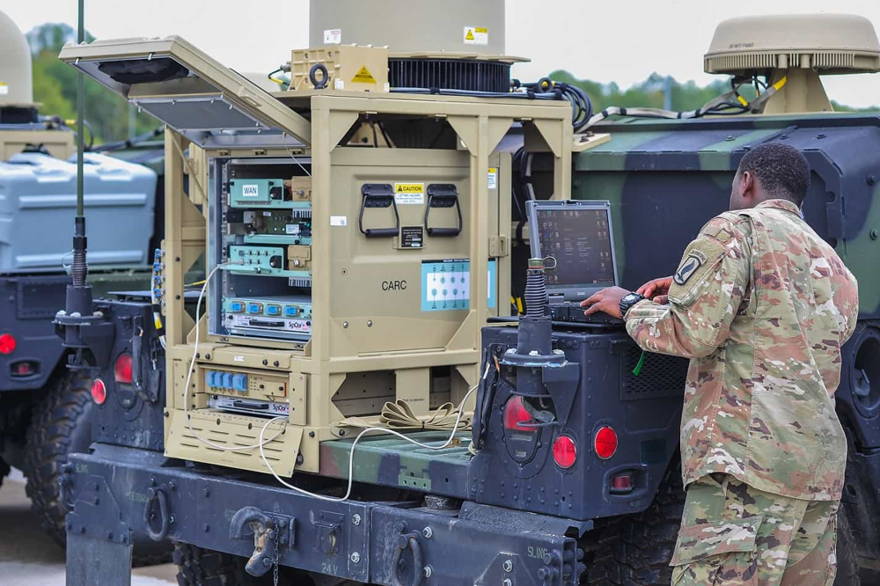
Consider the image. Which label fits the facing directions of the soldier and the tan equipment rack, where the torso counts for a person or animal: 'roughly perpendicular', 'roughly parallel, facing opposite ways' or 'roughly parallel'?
roughly perpendicular

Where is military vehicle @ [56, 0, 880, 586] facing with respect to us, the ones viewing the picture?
facing away from the viewer and to the right of the viewer

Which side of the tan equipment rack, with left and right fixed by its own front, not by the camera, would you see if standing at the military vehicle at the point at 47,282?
right

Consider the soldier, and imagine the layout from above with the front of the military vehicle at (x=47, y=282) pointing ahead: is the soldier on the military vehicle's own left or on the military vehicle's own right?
on the military vehicle's own right

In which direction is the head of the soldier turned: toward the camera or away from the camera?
away from the camera

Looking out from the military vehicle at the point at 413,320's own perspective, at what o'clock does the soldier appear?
The soldier is roughly at 3 o'clock from the military vehicle.

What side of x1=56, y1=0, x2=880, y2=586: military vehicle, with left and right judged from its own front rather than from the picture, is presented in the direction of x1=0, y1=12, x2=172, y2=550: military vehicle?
left

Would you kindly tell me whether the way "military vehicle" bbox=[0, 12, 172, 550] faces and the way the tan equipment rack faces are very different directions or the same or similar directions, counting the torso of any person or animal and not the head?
very different directions

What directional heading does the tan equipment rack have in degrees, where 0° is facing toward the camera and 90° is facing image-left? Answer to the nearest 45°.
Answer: approximately 45°

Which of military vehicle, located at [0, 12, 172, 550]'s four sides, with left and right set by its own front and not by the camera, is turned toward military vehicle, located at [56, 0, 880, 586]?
right

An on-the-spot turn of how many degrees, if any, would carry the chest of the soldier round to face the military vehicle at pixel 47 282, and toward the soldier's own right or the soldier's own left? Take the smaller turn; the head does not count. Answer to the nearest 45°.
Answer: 0° — they already face it
